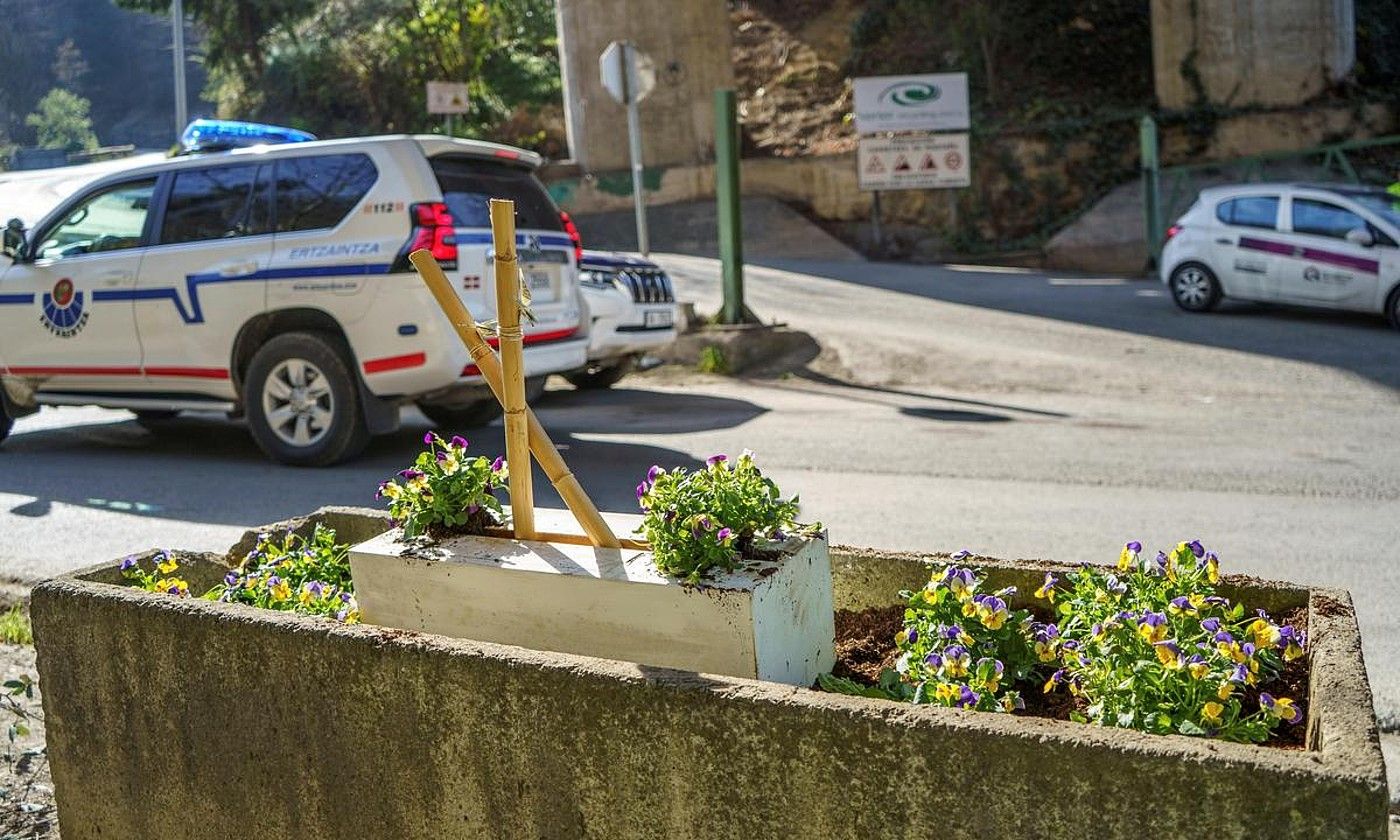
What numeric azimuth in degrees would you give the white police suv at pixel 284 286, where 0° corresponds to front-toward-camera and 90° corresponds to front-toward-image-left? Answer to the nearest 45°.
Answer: approximately 135°

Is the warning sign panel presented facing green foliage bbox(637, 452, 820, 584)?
yes

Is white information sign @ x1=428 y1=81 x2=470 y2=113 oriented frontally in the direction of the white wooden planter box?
yes

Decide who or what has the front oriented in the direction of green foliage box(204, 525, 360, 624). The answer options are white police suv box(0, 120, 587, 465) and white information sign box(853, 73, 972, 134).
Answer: the white information sign

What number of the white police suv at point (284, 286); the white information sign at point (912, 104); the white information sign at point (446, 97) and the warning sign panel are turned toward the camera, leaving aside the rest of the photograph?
3

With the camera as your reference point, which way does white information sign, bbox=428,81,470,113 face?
facing the viewer

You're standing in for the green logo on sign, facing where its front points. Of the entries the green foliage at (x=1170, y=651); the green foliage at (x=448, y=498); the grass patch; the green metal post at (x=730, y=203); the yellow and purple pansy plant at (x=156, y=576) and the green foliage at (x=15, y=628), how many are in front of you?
6

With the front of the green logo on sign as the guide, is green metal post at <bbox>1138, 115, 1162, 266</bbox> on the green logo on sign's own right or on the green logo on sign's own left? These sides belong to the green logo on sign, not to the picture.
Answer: on the green logo on sign's own left

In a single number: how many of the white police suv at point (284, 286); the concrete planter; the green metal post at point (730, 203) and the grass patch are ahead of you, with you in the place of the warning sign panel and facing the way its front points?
4

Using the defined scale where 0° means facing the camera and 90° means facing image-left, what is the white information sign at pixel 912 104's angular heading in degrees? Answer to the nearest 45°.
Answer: approximately 0°

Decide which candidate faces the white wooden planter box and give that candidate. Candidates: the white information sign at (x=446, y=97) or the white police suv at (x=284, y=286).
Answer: the white information sign

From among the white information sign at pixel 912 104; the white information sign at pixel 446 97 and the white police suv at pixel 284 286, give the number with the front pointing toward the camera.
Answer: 2

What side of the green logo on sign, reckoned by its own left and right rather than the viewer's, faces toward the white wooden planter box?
front

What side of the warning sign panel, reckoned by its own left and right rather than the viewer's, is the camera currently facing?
front

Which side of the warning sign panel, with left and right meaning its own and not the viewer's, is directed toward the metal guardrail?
left
